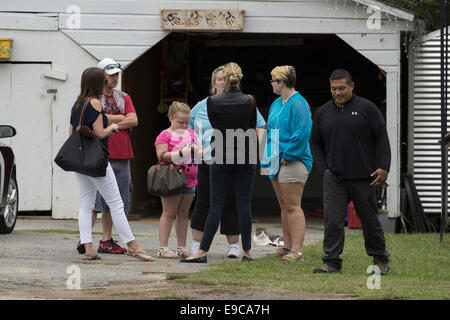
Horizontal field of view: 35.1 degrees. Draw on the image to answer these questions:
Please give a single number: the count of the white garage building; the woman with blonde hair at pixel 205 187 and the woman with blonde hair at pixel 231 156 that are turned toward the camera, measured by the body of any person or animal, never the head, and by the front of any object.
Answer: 2

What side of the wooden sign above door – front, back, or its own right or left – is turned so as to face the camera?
front

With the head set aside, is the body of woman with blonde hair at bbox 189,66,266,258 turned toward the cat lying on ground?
no

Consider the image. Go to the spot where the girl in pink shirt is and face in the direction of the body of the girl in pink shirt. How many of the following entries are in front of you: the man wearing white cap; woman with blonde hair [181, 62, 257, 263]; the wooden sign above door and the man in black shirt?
2

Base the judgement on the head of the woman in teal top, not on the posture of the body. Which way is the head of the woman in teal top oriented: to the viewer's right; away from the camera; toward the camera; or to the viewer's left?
to the viewer's left

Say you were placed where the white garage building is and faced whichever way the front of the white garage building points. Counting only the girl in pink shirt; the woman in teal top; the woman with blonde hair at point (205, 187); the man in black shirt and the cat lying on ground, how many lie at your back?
0

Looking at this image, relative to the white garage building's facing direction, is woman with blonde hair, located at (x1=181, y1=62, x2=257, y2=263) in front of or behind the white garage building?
in front

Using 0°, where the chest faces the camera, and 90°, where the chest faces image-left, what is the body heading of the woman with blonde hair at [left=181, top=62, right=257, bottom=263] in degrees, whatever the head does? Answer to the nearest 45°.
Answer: approximately 180°

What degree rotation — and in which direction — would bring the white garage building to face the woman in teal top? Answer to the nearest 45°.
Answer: approximately 45° to its left

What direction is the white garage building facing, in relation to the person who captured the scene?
facing the viewer

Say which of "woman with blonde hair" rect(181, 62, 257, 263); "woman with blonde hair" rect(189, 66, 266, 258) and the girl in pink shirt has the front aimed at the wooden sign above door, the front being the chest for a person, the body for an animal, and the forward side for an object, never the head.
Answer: "woman with blonde hair" rect(181, 62, 257, 263)

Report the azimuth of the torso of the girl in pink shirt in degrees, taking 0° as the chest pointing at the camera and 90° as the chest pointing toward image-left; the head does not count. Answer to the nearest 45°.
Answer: approximately 315°

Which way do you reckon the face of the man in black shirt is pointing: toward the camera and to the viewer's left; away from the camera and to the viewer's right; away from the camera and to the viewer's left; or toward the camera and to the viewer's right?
toward the camera and to the viewer's left
